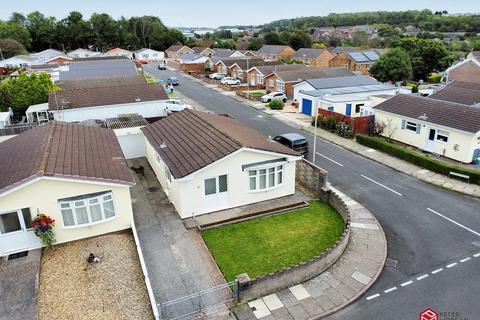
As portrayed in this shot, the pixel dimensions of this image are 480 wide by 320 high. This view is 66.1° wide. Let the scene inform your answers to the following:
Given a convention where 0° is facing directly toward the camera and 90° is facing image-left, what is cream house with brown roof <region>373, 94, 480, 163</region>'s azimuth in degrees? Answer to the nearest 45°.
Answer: approximately 45°

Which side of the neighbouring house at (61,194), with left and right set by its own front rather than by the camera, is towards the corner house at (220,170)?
left

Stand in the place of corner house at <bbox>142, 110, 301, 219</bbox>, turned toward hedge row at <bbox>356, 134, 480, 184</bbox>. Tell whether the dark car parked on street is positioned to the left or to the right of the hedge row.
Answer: left

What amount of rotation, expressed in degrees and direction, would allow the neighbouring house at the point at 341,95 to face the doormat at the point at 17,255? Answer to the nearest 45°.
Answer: approximately 45° to its left

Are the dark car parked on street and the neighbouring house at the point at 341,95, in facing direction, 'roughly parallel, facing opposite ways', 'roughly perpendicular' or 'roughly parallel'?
roughly perpendicular

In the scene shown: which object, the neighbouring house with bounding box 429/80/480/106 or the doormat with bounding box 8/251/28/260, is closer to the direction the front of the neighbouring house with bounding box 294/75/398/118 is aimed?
the doormat

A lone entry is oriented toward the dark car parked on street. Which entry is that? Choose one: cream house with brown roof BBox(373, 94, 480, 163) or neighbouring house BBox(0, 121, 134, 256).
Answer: the cream house with brown roof

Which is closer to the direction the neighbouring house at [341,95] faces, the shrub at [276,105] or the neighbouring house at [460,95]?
the shrub

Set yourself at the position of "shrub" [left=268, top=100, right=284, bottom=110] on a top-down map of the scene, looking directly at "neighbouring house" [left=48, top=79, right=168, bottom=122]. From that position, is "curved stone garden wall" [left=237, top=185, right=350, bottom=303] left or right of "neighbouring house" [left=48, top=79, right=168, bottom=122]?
left

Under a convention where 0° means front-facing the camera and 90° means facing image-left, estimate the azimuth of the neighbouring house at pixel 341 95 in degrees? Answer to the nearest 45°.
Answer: approximately 45°

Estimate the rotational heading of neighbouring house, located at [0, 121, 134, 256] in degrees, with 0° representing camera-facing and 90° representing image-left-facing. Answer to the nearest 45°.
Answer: approximately 0°

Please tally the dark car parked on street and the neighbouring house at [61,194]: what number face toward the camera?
1
